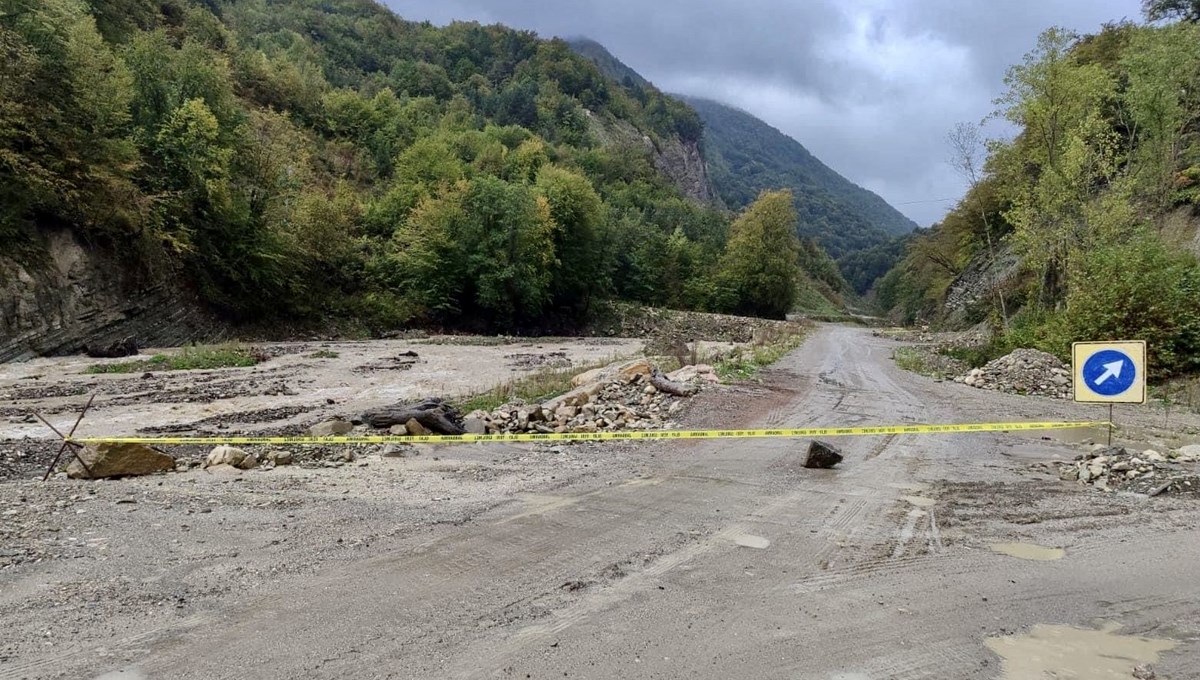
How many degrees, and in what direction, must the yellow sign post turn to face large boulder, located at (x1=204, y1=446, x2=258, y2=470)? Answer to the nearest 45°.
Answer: approximately 45° to its right

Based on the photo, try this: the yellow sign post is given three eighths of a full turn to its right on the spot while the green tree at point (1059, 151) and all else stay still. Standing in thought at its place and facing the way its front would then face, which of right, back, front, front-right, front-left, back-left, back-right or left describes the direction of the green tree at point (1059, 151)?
front-right

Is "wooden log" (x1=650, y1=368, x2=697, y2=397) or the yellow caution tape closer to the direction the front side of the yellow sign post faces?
the yellow caution tape

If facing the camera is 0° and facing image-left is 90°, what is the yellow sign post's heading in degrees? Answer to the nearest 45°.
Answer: approximately 0°

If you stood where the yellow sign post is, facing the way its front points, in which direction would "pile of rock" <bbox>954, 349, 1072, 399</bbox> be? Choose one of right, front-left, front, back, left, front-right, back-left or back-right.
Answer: back

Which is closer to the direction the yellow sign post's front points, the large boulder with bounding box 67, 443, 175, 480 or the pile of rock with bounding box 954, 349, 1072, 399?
the large boulder

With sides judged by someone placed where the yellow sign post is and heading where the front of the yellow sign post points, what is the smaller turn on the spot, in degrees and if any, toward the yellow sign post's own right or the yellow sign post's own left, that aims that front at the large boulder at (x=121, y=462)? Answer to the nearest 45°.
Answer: approximately 45° to the yellow sign post's own right

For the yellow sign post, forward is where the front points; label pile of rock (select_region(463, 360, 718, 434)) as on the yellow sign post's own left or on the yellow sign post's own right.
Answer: on the yellow sign post's own right

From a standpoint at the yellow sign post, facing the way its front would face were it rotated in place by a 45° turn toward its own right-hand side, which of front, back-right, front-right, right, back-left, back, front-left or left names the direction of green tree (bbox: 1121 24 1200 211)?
back-right
